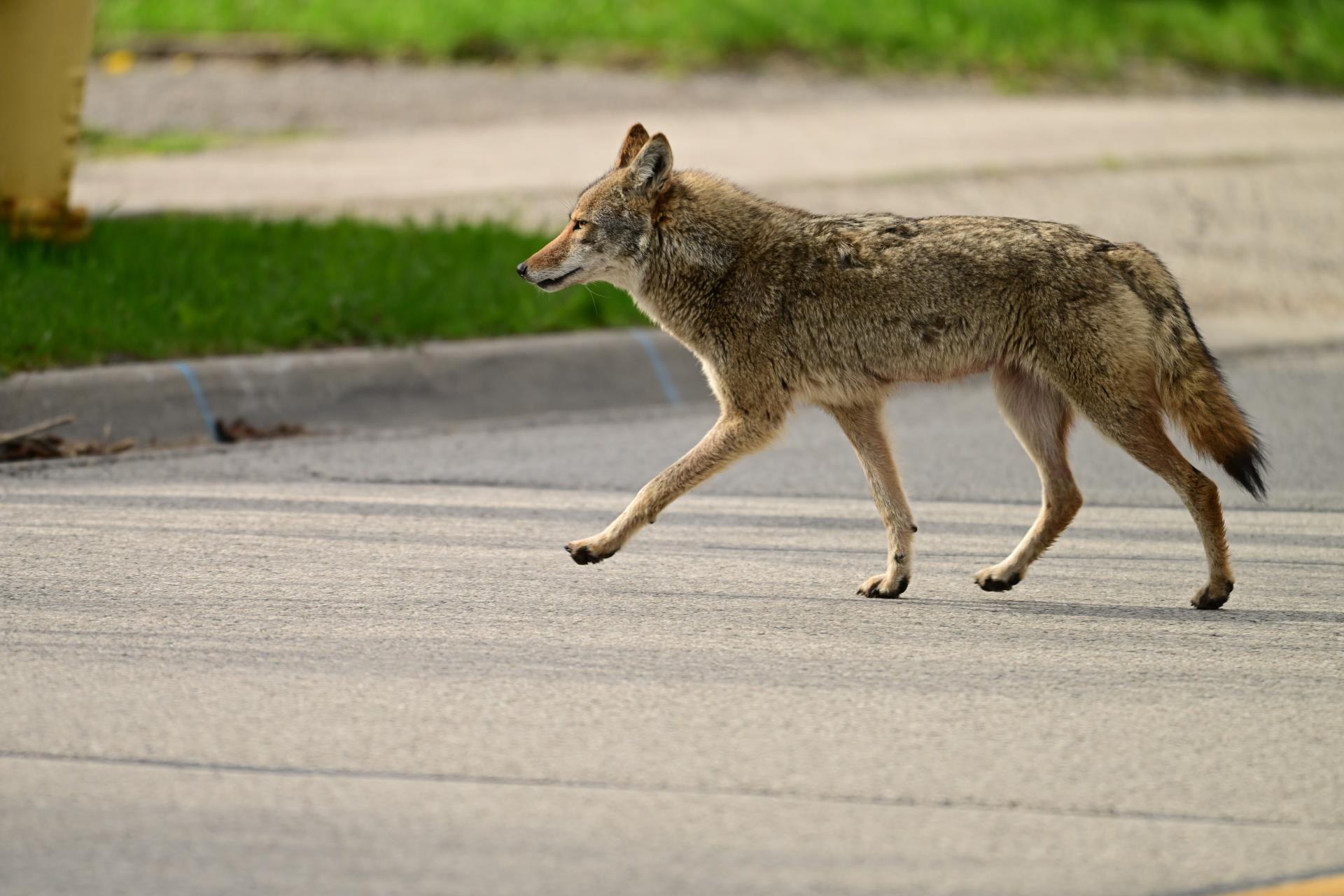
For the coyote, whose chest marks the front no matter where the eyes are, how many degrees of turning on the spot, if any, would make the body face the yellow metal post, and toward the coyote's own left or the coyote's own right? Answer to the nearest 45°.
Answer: approximately 45° to the coyote's own right

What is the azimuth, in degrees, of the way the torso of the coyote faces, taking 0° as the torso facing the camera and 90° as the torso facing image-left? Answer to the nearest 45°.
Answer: approximately 90°
